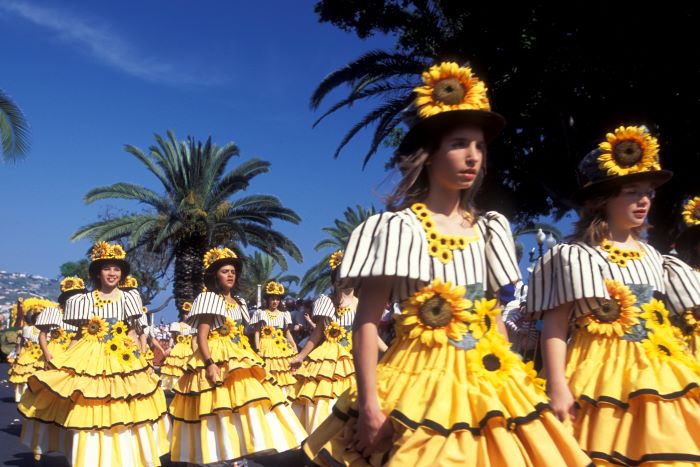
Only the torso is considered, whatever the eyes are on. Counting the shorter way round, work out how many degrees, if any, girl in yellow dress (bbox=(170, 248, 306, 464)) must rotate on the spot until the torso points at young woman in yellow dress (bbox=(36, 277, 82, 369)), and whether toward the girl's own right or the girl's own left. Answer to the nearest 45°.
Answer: approximately 180°

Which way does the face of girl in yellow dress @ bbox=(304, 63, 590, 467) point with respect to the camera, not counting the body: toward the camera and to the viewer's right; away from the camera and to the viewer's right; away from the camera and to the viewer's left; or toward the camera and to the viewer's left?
toward the camera and to the viewer's right

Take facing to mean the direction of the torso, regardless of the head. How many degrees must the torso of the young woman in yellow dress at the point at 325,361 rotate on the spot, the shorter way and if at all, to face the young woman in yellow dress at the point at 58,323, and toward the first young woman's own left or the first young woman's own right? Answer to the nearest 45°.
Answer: approximately 180°

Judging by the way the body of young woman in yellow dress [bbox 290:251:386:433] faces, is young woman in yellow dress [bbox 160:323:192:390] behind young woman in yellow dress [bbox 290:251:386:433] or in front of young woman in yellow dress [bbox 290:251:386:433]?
behind

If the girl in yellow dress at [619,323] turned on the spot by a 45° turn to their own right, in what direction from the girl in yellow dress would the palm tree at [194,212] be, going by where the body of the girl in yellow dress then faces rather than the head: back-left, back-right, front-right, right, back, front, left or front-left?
back-right
